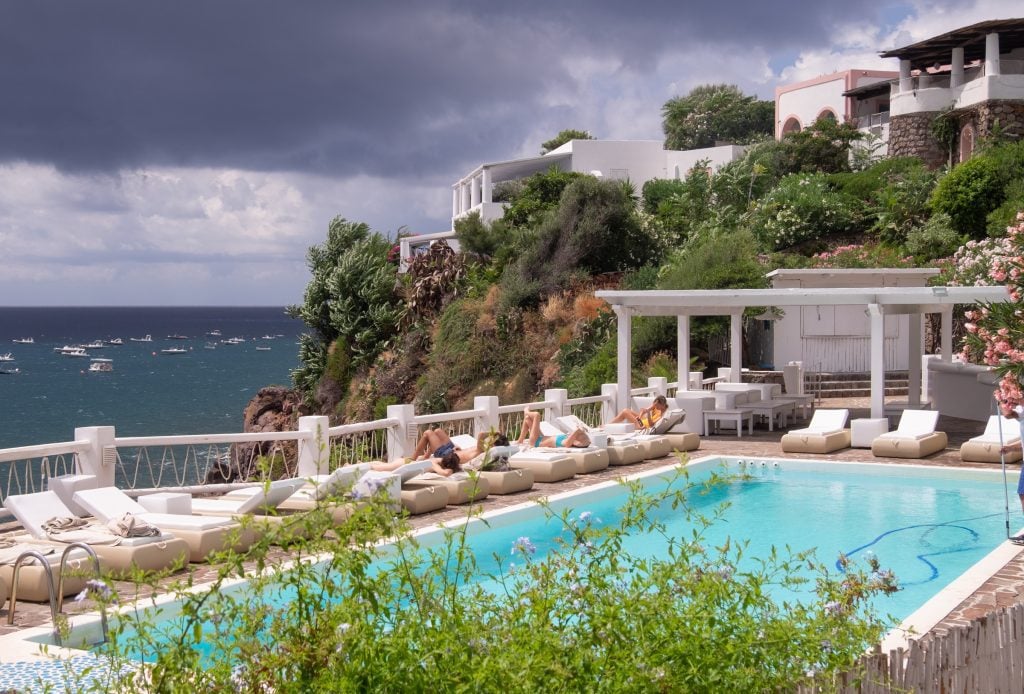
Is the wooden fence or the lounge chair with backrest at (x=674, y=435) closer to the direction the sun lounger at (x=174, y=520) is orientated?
the wooden fence

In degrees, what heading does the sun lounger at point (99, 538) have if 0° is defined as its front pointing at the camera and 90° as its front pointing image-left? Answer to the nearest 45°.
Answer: approximately 315°

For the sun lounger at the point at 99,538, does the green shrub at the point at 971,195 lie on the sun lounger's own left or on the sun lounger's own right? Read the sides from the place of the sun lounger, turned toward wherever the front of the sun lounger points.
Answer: on the sun lounger's own left

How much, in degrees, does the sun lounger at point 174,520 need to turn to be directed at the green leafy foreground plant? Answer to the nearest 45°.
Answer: approximately 45° to its right

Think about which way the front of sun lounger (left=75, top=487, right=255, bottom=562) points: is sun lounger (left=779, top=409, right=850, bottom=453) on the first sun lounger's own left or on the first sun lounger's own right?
on the first sun lounger's own left
